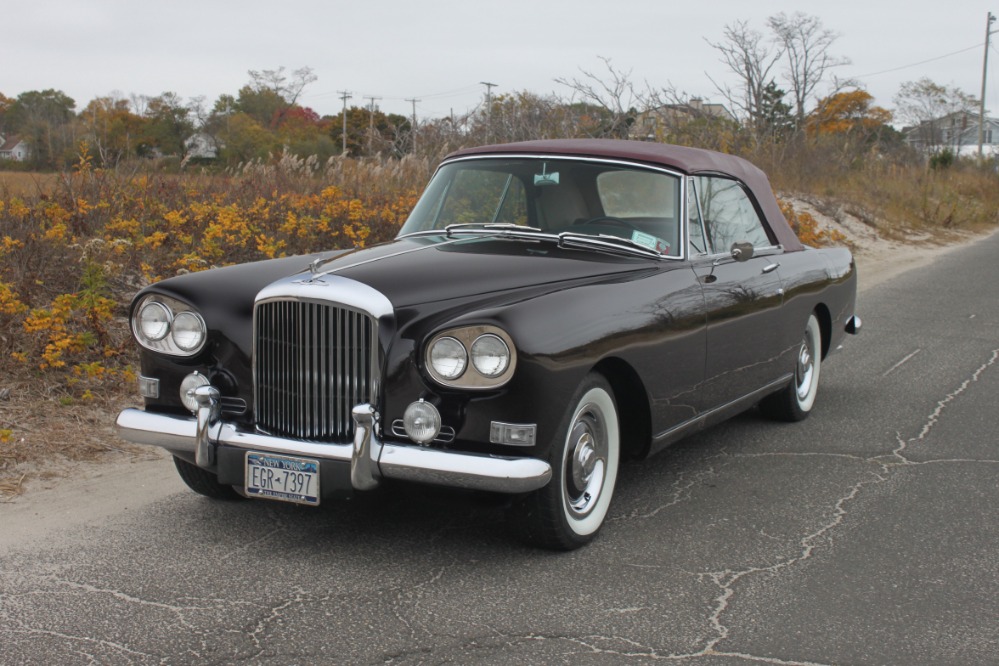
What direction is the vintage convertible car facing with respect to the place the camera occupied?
facing the viewer and to the left of the viewer

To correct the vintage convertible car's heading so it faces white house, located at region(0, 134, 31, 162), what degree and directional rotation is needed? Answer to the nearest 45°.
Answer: approximately 90° to its right

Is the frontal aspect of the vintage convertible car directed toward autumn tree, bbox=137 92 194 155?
no

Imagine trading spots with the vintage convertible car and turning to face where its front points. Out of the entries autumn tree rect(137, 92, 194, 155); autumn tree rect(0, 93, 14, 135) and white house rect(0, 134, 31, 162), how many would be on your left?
0

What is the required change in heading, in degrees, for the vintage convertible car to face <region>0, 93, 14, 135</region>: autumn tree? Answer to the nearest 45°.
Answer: approximately 90° to its right
